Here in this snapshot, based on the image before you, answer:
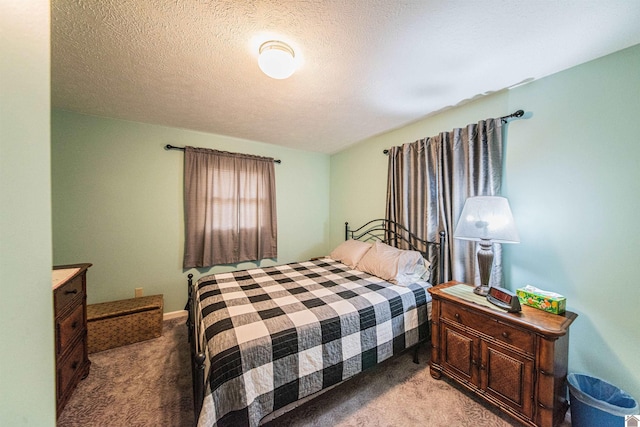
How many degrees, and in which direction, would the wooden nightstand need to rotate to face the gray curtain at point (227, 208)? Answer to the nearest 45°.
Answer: approximately 45° to its right

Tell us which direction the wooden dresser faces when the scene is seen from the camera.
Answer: facing to the right of the viewer

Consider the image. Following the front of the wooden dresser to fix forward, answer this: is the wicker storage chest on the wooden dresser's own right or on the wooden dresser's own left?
on the wooden dresser's own left

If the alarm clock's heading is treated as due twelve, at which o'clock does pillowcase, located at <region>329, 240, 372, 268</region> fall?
The pillowcase is roughly at 2 o'clock from the alarm clock.

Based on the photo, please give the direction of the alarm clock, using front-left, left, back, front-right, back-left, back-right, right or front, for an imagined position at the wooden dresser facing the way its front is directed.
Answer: front-right

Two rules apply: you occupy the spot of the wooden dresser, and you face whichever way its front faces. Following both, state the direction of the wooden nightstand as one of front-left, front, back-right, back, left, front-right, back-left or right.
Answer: front-right

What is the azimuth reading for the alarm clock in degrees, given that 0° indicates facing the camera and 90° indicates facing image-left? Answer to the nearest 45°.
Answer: approximately 45°
